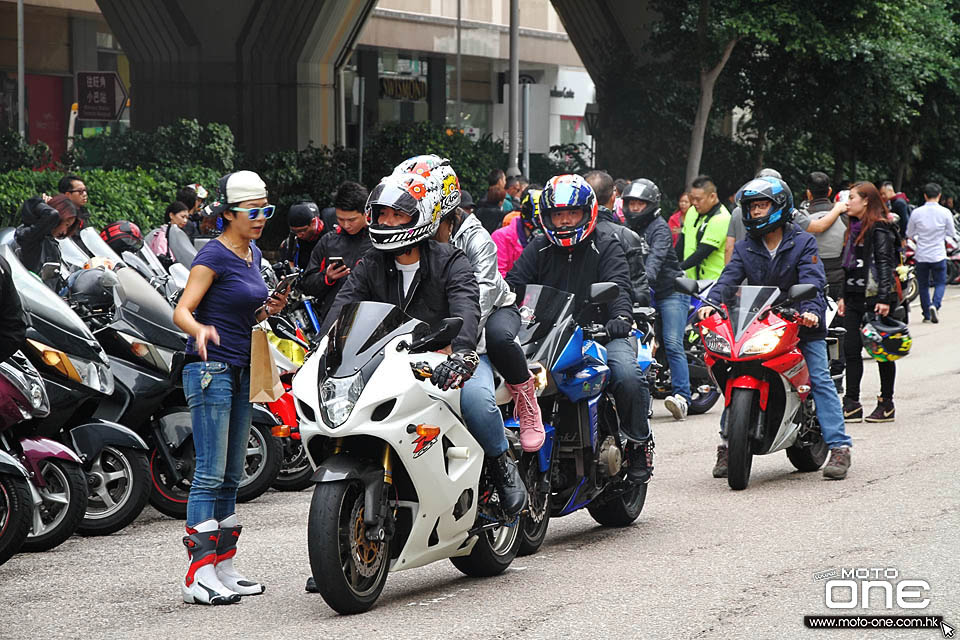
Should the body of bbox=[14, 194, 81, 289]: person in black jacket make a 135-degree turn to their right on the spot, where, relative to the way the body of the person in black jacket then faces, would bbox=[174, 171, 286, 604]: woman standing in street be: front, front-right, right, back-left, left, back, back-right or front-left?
front-left

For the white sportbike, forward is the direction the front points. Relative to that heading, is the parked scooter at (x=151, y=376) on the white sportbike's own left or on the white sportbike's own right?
on the white sportbike's own right

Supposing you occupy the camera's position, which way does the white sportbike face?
facing the viewer and to the left of the viewer

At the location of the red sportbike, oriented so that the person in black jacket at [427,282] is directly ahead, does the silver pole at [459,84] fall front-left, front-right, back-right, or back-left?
back-right
